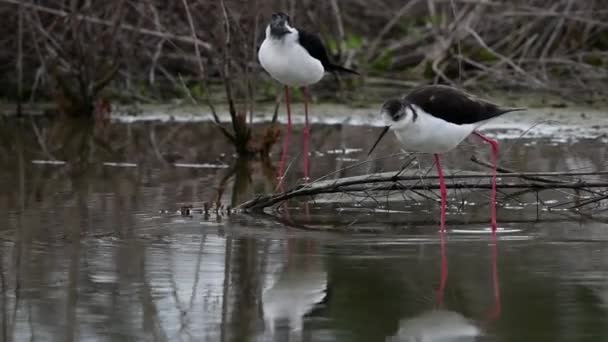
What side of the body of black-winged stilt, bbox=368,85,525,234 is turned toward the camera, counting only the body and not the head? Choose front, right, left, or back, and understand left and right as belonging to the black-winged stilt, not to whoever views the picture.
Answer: left

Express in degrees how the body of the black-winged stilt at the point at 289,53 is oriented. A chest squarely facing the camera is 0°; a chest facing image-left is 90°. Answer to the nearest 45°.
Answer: approximately 45°

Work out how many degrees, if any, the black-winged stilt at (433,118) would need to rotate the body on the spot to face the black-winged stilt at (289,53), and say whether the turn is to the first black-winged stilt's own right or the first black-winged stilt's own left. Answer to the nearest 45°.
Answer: approximately 45° to the first black-winged stilt's own right
